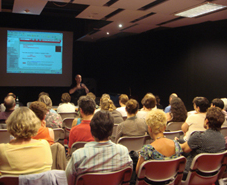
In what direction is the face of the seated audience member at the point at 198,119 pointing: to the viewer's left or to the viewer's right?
to the viewer's left

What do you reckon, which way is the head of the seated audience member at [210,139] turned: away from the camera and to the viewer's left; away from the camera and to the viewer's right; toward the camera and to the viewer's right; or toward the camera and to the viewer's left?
away from the camera and to the viewer's left

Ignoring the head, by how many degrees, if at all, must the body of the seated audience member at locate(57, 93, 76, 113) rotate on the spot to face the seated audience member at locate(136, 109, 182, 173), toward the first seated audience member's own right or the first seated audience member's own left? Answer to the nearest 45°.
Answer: approximately 180°

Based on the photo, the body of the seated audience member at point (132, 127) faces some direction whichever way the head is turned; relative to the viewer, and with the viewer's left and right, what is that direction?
facing away from the viewer

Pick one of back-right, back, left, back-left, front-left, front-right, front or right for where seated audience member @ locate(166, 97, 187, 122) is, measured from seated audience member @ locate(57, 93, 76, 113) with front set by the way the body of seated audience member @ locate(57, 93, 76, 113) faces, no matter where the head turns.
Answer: back-right

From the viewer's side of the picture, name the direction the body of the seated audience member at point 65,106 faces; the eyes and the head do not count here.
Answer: away from the camera

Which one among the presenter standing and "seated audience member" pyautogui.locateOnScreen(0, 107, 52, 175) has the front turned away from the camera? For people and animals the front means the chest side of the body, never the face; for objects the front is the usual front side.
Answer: the seated audience member

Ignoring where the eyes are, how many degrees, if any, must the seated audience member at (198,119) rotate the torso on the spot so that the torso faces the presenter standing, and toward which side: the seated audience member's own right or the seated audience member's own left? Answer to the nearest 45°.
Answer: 0° — they already face them

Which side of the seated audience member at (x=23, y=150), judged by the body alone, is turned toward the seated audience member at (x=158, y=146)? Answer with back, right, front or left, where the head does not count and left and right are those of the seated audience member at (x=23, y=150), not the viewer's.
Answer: right

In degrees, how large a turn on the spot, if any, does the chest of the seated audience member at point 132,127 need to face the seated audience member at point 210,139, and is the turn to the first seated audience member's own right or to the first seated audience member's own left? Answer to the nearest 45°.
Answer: approximately 135° to the first seated audience member's own right
